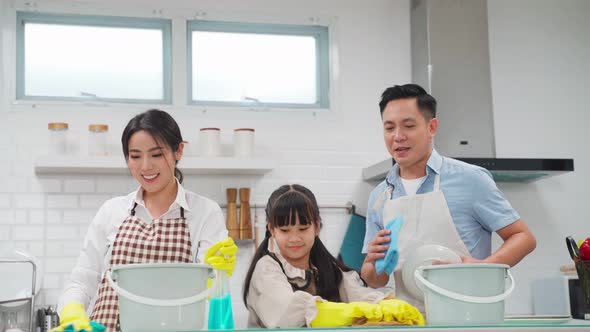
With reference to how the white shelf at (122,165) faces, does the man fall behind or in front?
in front

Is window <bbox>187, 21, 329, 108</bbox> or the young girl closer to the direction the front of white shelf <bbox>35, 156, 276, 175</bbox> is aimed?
the young girl

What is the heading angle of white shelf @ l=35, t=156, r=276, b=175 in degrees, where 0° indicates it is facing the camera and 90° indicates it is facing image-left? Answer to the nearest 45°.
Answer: approximately 0°

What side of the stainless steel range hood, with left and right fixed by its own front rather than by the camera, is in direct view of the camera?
front

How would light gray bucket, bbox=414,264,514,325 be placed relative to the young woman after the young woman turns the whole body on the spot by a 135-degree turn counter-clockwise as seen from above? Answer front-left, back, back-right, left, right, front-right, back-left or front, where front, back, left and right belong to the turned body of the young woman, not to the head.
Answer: right

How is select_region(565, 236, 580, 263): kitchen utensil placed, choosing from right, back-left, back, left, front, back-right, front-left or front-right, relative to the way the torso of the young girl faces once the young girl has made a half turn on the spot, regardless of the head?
back-right
